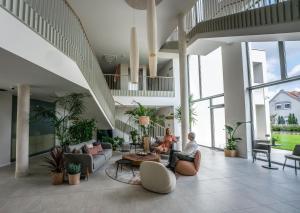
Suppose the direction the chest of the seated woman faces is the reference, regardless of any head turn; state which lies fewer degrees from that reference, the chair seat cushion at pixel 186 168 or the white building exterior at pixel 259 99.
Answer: the chair seat cushion

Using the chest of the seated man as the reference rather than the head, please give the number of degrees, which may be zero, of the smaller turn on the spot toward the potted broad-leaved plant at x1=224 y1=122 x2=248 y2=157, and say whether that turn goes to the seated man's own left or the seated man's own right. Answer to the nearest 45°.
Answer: approximately 135° to the seated man's own right

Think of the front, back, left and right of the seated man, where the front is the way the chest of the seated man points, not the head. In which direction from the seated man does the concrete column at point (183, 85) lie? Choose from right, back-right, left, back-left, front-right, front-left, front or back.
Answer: right

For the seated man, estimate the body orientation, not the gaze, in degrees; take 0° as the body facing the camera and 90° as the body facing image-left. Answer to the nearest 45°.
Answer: approximately 90°

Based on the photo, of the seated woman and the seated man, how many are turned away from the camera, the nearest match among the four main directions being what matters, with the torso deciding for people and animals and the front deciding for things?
0

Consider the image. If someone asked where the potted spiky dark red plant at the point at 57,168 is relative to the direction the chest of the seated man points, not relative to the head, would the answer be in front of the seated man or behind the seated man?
in front

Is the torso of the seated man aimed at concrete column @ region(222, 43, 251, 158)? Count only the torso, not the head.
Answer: no

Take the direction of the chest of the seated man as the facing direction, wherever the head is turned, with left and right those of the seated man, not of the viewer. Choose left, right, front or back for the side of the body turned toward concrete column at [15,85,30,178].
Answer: front

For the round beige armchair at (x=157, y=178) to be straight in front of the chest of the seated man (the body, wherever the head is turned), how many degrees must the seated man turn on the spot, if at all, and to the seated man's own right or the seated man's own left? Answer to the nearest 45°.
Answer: approximately 90° to the seated man's own left
